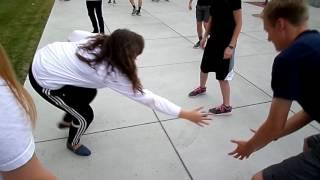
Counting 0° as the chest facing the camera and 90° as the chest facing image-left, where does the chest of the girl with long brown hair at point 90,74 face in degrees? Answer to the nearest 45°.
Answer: approximately 270°

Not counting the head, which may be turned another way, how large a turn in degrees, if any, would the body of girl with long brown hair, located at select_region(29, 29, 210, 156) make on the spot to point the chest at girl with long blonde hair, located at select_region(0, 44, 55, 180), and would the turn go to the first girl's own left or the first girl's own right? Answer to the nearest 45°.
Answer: approximately 90° to the first girl's own right
